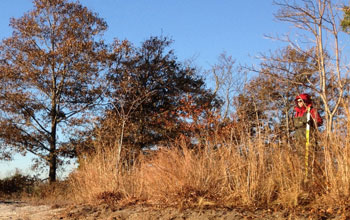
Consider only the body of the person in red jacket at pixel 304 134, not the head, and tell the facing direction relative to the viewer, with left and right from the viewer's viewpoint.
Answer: facing the viewer and to the left of the viewer
